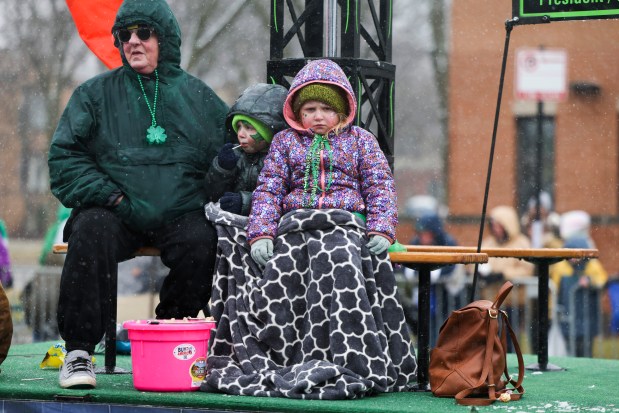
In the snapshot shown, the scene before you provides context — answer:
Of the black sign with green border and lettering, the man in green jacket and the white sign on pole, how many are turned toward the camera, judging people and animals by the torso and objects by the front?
3

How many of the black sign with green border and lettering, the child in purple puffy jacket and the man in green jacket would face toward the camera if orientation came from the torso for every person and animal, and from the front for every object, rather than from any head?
3

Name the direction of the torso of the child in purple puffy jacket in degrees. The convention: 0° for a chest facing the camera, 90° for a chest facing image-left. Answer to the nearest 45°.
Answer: approximately 0°

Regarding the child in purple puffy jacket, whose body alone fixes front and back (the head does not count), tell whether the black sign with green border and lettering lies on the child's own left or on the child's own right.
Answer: on the child's own left

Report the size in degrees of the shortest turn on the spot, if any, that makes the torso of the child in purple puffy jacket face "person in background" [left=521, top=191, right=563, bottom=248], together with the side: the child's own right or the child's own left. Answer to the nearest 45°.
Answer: approximately 180°

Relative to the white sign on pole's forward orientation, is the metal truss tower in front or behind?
in front

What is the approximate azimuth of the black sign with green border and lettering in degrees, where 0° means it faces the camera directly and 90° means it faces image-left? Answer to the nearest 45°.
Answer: approximately 0°

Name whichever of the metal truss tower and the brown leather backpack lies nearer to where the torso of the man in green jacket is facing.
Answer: the brown leather backpack

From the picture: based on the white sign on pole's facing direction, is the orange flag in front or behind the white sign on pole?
in front
